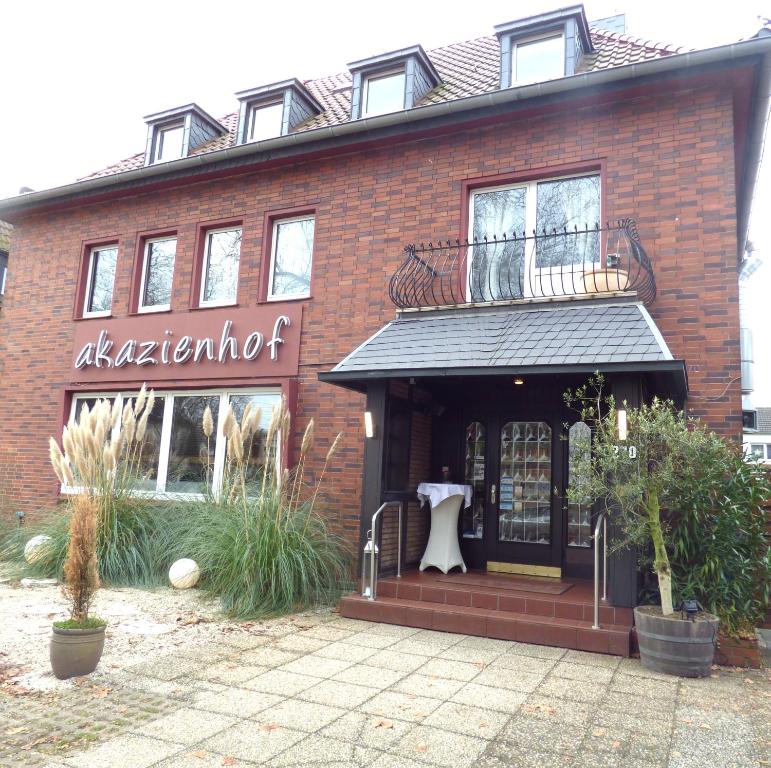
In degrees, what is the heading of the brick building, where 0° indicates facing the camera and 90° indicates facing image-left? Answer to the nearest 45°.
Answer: approximately 45°

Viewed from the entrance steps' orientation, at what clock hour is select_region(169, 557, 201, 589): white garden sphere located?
The white garden sphere is roughly at 2 o'clock from the entrance steps.

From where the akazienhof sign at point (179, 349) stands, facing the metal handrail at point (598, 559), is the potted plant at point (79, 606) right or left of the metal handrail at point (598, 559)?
right

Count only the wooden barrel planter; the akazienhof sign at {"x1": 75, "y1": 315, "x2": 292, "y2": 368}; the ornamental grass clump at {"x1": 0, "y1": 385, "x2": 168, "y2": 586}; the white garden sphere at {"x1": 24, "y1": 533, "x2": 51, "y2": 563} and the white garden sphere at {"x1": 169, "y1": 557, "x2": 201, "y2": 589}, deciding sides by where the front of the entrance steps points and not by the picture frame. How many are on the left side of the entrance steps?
1

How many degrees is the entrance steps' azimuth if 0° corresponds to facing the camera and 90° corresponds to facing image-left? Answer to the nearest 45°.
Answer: approximately 45°

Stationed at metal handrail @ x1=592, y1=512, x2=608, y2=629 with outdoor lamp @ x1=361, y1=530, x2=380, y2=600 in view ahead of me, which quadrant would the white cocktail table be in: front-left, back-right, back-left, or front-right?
front-right

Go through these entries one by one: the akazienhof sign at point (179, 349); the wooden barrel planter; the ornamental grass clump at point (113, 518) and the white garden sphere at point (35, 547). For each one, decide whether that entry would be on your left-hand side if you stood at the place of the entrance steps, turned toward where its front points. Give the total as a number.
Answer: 1
